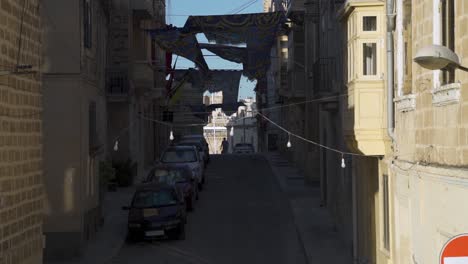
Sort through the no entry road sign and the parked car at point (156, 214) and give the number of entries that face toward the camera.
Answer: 2

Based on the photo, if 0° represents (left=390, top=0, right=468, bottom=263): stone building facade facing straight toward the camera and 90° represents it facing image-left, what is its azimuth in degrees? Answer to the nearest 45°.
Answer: approximately 45°

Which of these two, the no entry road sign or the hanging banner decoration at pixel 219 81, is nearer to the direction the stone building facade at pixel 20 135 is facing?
the no entry road sign

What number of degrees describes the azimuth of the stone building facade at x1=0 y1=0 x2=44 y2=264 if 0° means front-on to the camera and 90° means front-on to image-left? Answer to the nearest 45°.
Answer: approximately 315°

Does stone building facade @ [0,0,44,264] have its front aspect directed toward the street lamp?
yes

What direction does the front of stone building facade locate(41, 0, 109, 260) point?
to the viewer's right

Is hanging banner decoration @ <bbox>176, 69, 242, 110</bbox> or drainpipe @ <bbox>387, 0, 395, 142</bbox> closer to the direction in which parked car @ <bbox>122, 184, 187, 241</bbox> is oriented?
the drainpipe

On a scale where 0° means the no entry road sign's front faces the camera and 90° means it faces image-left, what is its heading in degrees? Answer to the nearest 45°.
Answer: approximately 0°

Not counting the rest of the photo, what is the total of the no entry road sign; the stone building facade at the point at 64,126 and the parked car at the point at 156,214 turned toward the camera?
2

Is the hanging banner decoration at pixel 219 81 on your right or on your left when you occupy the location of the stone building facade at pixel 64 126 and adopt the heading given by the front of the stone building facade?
on your left

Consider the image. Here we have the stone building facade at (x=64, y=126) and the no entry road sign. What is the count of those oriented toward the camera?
1
